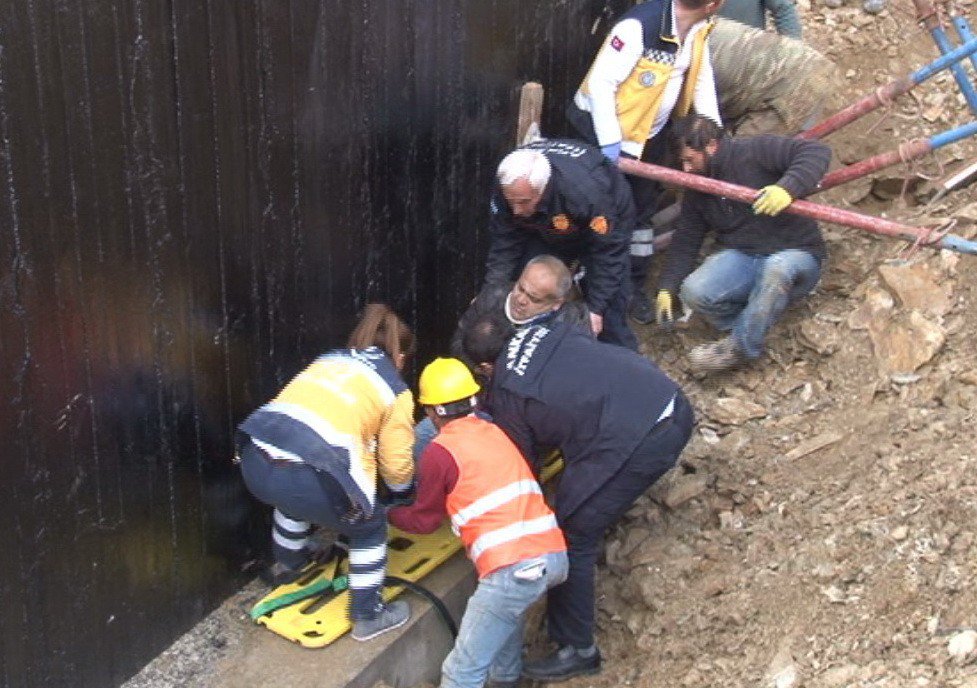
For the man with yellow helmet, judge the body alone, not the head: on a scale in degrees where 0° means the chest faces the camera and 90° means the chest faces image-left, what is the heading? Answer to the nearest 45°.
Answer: approximately 135°

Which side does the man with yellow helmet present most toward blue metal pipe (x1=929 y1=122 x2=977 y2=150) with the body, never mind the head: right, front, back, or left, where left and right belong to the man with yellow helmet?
right

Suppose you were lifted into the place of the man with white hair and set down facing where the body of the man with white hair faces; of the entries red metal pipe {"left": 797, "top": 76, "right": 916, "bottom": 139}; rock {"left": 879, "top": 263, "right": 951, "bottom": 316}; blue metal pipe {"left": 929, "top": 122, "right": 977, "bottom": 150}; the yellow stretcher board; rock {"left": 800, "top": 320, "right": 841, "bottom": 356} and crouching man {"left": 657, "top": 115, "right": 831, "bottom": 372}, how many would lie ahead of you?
1

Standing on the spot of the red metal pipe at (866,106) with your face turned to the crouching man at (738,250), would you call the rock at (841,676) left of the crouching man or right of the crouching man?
left

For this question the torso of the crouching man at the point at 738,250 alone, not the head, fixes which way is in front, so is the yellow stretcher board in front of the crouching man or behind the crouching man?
in front

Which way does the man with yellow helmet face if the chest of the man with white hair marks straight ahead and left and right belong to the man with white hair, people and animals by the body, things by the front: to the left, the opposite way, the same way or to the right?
to the right

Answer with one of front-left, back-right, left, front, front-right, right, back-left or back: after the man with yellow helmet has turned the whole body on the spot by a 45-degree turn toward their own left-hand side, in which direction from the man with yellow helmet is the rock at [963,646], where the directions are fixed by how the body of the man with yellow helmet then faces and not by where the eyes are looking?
back

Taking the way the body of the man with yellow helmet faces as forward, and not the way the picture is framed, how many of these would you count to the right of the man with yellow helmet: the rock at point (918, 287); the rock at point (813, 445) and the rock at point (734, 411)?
3

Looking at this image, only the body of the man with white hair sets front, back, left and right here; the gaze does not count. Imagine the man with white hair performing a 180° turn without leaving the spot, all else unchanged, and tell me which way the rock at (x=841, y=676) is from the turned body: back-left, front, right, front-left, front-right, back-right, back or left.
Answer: right

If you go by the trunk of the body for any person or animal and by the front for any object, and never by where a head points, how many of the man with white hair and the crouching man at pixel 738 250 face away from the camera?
0

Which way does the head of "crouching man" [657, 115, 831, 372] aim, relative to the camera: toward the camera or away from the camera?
toward the camera

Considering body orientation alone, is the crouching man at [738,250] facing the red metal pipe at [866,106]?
no

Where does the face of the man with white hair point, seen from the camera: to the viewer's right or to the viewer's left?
to the viewer's left

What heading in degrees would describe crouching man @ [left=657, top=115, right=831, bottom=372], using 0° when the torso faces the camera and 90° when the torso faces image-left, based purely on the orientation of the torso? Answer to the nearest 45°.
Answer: approximately 45°

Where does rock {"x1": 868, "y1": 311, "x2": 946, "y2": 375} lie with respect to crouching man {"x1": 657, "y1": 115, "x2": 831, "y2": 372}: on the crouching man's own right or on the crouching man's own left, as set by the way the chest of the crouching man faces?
on the crouching man's own left
